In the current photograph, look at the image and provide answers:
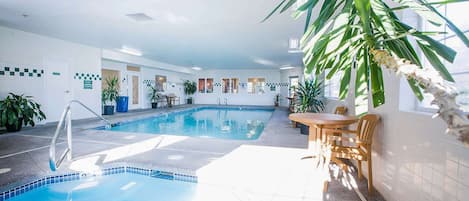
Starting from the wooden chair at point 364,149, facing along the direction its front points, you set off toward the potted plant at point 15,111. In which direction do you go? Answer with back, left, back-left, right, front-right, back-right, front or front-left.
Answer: front

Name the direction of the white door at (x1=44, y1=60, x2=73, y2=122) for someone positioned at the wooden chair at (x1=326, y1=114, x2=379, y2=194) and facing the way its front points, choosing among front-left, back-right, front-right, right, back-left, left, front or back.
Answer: front

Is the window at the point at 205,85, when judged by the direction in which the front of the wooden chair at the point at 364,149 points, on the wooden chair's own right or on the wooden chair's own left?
on the wooden chair's own right

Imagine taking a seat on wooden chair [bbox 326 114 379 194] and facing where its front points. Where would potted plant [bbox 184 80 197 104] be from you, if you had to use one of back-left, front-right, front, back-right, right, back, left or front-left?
front-right

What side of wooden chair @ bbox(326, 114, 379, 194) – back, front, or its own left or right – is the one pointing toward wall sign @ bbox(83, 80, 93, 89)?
front

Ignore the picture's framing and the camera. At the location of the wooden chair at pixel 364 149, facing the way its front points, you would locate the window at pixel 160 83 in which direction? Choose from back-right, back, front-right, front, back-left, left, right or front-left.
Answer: front-right

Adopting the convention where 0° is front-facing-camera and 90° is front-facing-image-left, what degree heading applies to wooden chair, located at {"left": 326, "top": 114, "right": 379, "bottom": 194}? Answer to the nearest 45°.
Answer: approximately 90°

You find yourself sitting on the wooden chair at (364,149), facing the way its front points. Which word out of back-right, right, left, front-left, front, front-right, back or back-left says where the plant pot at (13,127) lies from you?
front

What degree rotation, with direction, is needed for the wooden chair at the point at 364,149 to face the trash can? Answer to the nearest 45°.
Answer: approximately 45° to its right

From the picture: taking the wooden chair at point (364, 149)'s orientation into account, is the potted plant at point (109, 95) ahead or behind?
ahead

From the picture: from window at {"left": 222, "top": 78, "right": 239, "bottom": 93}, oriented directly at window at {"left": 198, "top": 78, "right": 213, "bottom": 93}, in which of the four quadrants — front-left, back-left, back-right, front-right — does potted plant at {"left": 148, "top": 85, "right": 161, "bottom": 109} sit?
front-left
